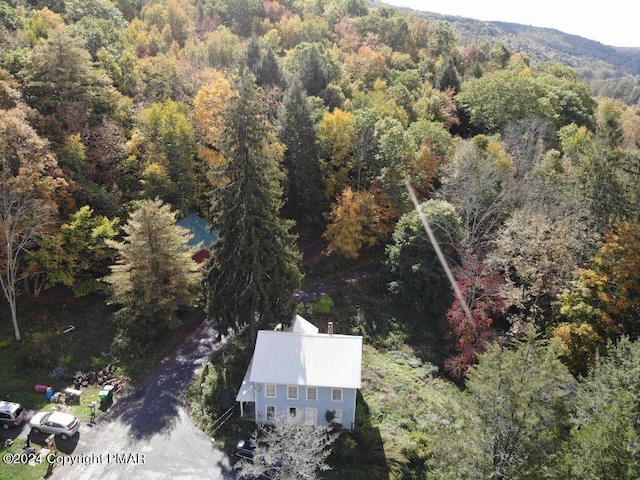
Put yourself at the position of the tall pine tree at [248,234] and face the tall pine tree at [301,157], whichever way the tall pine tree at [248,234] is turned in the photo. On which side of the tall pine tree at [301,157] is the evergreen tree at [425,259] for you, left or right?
right

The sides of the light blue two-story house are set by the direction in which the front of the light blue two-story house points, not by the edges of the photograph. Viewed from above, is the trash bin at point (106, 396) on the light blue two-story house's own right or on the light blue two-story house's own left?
on the light blue two-story house's own right

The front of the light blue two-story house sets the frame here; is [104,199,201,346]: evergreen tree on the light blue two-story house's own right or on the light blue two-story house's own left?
on the light blue two-story house's own right

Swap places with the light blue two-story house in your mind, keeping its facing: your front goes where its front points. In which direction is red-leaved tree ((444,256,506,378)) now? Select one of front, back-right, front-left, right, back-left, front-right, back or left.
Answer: back-left

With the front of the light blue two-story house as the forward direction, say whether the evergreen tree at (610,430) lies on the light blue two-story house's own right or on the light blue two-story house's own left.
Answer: on the light blue two-story house's own left

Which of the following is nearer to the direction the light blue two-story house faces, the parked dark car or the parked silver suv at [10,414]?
the parked dark car

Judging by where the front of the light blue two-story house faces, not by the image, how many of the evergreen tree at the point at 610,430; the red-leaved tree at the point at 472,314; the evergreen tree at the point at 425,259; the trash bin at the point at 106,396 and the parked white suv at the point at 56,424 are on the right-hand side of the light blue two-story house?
2

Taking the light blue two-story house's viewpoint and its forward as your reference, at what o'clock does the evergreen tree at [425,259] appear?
The evergreen tree is roughly at 7 o'clock from the light blue two-story house.

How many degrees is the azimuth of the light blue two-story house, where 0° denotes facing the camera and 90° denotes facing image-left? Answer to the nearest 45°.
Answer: approximately 0°

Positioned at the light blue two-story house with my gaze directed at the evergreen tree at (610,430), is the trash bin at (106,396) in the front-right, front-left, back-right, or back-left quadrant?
back-right

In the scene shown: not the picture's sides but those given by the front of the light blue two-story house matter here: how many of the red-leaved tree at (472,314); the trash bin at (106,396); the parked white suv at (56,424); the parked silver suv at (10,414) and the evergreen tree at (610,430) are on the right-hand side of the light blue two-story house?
3
